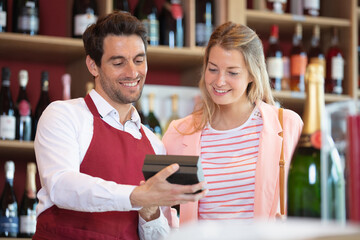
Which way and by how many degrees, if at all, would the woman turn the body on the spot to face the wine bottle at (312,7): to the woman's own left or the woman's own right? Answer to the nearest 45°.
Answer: approximately 180°

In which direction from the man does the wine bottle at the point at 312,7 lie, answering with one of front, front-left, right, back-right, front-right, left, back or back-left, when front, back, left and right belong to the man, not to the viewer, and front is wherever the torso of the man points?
left

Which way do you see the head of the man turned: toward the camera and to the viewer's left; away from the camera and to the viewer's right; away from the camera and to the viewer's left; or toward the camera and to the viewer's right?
toward the camera and to the viewer's right

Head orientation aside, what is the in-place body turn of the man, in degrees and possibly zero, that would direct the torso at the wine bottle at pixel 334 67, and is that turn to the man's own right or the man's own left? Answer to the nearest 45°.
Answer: approximately 90° to the man's own left

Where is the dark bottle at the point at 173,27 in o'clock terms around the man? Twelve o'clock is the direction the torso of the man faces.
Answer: The dark bottle is roughly at 8 o'clock from the man.

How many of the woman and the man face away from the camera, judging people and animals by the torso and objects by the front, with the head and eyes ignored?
0

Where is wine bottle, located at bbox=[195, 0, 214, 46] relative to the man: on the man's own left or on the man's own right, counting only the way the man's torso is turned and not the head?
on the man's own left

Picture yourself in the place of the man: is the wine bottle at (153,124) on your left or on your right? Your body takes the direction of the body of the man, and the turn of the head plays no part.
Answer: on your left

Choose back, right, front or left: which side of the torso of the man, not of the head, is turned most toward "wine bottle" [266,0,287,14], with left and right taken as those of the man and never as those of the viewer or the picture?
left

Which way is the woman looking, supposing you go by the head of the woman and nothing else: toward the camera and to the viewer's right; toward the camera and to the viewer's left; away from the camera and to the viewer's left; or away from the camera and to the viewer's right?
toward the camera and to the viewer's left

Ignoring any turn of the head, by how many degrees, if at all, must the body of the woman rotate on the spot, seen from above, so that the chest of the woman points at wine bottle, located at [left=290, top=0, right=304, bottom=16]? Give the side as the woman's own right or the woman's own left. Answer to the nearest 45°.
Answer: approximately 180°

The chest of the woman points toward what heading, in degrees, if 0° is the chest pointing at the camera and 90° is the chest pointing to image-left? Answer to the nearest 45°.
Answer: approximately 0°
